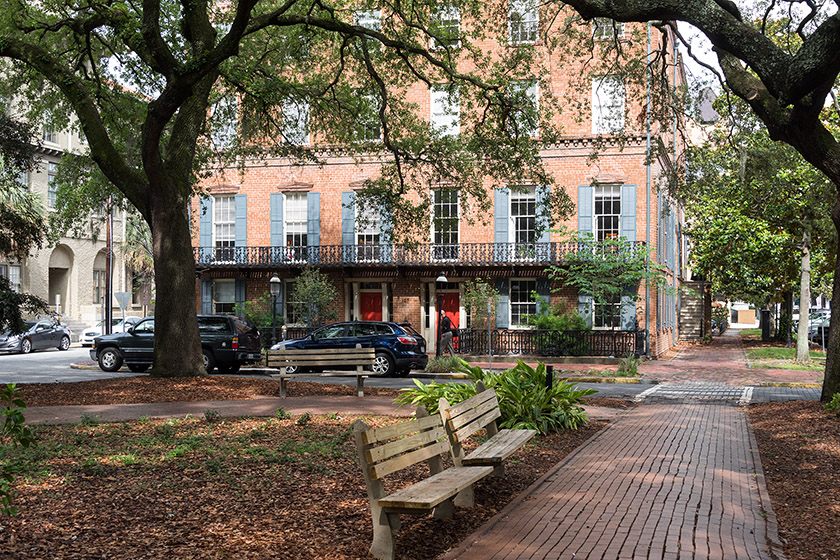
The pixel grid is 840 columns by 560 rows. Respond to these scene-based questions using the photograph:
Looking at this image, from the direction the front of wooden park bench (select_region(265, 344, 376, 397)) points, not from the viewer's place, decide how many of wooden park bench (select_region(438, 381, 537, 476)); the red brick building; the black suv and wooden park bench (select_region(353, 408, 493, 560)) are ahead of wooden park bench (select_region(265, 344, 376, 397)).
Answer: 2

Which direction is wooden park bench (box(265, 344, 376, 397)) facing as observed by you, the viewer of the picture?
facing the viewer

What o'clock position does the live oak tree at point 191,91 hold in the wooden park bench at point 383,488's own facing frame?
The live oak tree is roughly at 7 o'clock from the wooden park bench.

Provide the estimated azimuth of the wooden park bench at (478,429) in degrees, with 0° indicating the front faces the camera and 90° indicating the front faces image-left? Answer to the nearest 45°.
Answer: approximately 315°

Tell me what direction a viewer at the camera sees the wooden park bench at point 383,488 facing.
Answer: facing the viewer and to the right of the viewer

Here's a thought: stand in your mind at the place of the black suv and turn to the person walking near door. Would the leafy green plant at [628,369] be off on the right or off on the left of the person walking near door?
right

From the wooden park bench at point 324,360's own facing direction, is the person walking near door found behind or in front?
behind

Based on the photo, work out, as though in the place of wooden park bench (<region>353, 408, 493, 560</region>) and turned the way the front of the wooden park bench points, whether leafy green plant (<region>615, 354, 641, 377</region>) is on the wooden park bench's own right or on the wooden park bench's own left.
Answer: on the wooden park bench's own left

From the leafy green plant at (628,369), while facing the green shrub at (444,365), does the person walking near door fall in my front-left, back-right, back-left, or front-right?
front-right

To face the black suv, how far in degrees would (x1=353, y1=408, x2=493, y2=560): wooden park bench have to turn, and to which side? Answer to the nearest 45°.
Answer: approximately 135° to its left

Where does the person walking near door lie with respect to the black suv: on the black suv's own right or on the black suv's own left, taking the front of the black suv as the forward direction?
on the black suv's own right

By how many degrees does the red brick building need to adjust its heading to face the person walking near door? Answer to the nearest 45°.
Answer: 0° — it already faces them

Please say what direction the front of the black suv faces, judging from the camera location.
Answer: facing away from the viewer and to the left of the viewer

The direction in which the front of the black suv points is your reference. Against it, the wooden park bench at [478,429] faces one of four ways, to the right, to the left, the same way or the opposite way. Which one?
the opposite way

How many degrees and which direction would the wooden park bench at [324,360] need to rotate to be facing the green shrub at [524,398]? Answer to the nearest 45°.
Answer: approximately 45° to its left

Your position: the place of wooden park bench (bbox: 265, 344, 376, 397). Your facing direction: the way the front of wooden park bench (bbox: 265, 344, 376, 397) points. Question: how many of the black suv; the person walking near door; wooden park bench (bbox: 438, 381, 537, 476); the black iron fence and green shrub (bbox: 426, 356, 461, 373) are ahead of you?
1

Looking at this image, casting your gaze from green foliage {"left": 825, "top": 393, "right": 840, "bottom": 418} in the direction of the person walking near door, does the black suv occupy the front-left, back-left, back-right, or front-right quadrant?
front-left

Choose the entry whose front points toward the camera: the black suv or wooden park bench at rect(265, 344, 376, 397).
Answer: the wooden park bench

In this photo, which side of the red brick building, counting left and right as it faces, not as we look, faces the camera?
front
